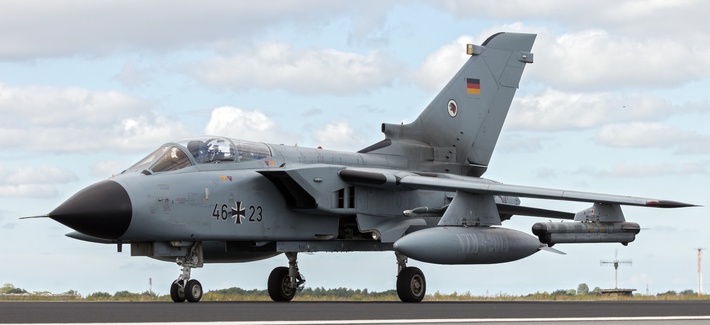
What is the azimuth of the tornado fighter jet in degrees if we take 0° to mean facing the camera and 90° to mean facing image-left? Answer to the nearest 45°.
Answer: approximately 45°
